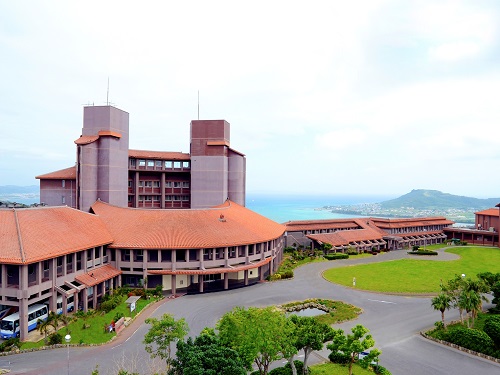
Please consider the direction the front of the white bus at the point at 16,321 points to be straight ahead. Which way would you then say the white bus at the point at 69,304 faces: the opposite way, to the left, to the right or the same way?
the same way

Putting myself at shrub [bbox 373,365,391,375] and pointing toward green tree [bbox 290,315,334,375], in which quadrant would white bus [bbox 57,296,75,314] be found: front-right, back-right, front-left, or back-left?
front-right

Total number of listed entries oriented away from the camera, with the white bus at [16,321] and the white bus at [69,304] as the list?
0

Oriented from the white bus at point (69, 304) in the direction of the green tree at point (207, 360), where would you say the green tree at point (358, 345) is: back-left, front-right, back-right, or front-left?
front-left

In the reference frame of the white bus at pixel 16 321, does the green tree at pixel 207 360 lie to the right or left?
on its left

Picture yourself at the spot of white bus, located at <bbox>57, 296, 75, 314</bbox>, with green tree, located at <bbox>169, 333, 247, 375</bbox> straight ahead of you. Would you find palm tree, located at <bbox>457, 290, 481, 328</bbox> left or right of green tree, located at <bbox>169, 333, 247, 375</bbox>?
left

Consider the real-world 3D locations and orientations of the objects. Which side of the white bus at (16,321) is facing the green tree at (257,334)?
left

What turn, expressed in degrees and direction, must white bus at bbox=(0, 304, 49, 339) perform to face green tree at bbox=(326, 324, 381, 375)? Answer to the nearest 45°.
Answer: approximately 90° to its left

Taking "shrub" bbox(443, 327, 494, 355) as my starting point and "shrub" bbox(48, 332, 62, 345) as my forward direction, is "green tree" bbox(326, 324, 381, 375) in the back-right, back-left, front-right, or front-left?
front-left
